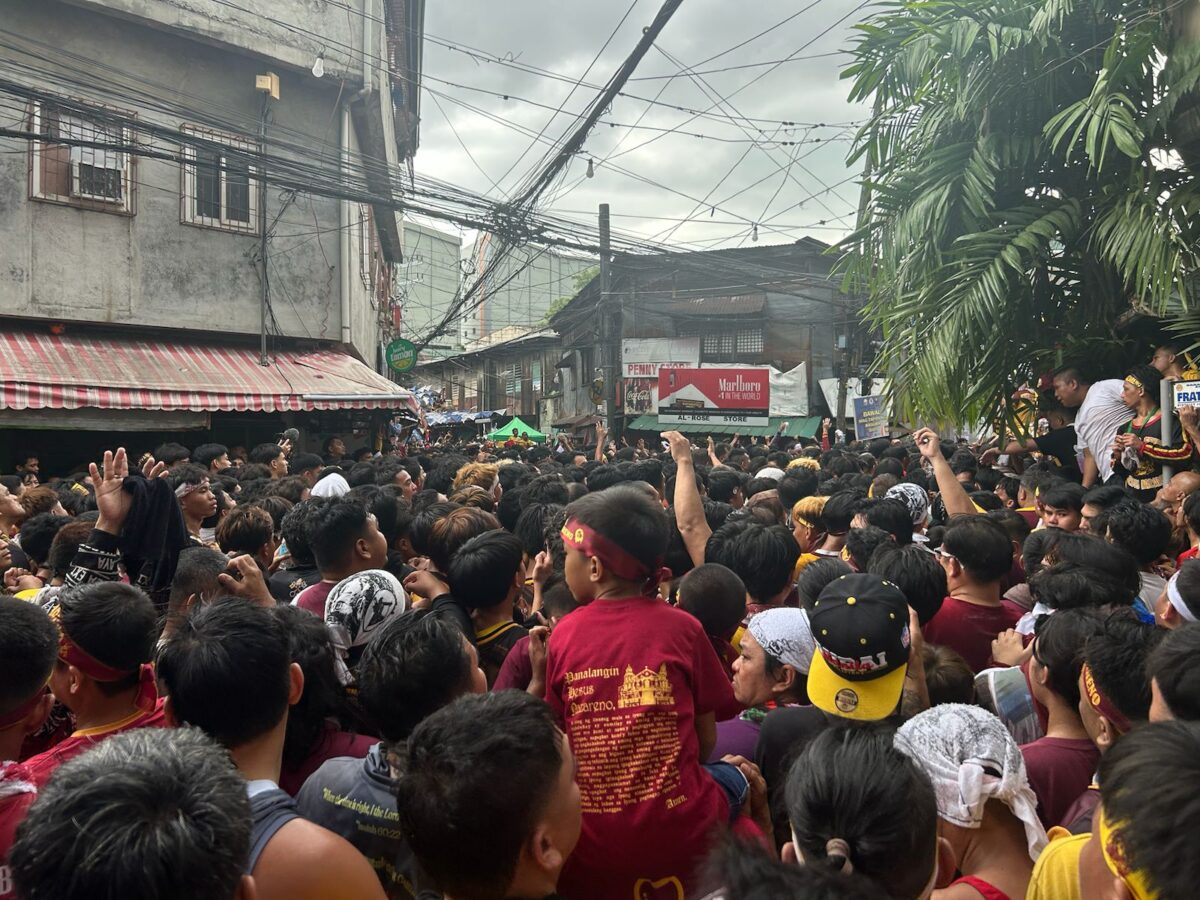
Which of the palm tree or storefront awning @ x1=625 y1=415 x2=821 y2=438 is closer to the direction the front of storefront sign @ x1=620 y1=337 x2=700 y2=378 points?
the palm tree

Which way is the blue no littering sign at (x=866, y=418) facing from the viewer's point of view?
toward the camera

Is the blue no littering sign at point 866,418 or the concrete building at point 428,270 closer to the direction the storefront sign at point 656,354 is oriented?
the blue no littering sign

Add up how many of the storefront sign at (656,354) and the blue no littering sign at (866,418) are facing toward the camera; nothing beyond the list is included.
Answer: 2

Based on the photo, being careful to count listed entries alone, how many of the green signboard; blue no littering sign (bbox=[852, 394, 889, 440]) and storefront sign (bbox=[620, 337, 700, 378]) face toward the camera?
3

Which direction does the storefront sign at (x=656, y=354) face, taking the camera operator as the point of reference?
facing the viewer

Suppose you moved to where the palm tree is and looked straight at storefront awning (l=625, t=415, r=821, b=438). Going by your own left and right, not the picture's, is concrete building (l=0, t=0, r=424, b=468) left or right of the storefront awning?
left

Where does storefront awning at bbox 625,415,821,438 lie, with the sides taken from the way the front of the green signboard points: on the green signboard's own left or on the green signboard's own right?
on the green signboard's own left

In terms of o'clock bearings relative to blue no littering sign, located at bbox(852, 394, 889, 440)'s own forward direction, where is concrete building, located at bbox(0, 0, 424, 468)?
The concrete building is roughly at 2 o'clock from the blue no littering sign.
